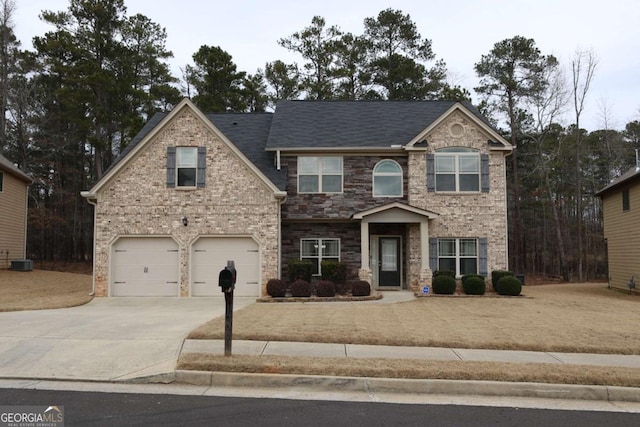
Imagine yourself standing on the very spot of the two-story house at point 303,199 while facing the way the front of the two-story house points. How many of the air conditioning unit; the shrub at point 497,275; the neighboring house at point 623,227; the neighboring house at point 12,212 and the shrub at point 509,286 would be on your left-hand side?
3

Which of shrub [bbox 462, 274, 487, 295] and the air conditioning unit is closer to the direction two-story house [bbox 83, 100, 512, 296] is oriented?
the shrub

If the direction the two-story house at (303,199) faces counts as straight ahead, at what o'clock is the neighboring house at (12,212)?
The neighboring house is roughly at 4 o'clock from the two-story house.

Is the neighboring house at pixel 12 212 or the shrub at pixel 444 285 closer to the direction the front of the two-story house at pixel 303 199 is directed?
the shrub

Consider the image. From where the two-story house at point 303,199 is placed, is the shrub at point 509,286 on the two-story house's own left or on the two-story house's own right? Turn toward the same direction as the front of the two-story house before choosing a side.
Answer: on the two-story house's own left

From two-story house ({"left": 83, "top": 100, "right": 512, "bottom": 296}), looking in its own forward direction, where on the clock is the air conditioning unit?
The air conditioning unit is roughly at 4 o'clock from the two-story house.

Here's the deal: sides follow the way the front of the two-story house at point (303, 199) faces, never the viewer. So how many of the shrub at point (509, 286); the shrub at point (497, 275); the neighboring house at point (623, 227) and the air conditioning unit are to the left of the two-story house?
3

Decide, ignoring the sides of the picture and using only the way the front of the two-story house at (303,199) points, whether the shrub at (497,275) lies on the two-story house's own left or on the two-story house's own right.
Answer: on the two-story house's own left

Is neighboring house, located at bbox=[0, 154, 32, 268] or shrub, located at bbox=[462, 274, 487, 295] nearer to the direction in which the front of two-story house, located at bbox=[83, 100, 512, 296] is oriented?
the shrub

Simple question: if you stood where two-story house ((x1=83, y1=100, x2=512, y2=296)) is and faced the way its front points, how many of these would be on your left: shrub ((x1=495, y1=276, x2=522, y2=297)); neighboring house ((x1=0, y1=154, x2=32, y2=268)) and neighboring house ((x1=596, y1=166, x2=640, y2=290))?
2

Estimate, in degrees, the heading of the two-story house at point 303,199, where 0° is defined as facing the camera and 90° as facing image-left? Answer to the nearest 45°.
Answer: approximately 0°

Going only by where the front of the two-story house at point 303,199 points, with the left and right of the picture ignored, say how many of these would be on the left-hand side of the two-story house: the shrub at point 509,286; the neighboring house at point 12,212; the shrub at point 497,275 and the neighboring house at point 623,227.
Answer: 3
